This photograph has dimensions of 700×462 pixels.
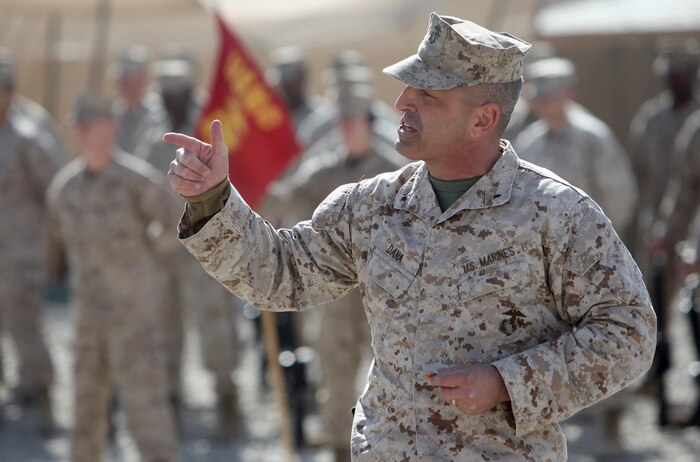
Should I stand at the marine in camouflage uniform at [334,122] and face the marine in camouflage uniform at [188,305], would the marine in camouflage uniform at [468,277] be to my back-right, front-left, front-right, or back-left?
front-left

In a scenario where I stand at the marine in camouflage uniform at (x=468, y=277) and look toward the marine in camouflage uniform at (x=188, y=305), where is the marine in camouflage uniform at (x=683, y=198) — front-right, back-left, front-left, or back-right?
front-right

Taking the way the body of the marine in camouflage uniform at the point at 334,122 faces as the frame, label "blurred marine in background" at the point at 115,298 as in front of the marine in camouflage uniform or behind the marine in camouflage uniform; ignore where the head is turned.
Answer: in front

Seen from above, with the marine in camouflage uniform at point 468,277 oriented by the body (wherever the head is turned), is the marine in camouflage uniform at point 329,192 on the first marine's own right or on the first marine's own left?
on the first marine's own right

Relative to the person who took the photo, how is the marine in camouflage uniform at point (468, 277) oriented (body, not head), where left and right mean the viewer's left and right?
facing the viewer and to the left of the viewer

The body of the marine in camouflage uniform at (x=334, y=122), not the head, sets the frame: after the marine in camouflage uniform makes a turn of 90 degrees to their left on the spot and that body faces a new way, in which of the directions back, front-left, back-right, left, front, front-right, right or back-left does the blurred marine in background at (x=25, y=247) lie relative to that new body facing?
back

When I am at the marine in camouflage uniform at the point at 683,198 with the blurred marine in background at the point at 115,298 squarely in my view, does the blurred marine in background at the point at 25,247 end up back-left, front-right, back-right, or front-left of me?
front-right

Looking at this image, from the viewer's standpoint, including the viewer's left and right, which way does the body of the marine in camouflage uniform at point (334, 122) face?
facing the viewer

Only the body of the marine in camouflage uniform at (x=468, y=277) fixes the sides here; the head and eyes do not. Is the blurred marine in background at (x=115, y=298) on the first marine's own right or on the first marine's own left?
on the first marine's own right

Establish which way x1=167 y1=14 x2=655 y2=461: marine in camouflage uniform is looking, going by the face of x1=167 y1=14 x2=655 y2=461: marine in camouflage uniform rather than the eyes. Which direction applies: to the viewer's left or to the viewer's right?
to the viewer's left

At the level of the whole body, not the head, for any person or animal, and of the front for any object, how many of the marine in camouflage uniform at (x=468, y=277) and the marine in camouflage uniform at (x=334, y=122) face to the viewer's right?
0
